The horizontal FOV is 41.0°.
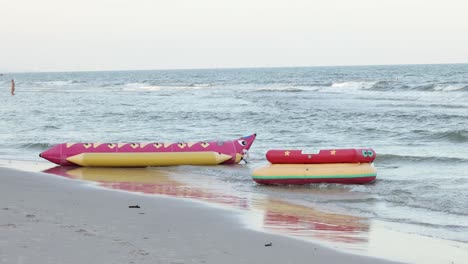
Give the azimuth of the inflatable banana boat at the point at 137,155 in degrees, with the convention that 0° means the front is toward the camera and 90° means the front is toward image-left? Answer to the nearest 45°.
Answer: approximately 270°
